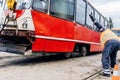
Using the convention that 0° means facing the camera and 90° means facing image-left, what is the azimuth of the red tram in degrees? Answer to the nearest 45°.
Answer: approximately 45°

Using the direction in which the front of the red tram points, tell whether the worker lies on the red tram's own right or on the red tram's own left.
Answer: on the red tram's own left
